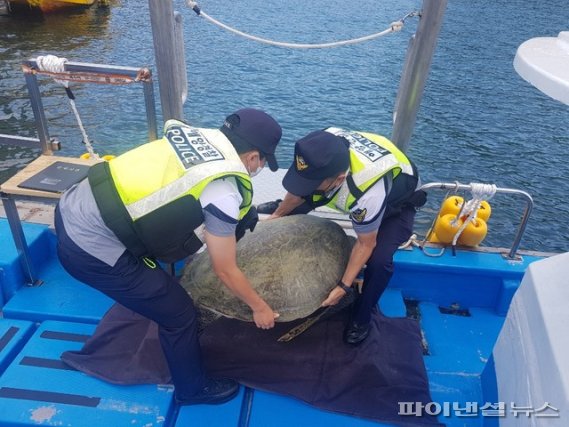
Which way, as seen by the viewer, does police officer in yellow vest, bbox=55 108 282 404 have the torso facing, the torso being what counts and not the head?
to the viewer's right

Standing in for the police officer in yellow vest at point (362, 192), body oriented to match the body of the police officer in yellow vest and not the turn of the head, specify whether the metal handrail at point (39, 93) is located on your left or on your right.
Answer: on your right

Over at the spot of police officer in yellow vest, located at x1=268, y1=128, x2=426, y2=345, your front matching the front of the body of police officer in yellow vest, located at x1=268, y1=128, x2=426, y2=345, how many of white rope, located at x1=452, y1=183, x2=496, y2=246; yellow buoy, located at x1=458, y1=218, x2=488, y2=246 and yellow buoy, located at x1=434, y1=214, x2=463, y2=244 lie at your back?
3

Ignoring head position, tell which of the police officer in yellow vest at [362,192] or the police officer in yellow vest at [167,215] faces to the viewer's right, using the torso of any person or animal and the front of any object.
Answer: the police officer in yellow vest at [167,215]

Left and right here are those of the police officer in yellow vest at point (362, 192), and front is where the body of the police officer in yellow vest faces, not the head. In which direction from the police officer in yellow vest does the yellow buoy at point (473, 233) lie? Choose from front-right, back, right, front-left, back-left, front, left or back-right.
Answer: back

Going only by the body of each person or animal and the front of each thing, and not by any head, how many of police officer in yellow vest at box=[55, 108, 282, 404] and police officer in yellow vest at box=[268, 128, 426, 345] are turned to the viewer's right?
1

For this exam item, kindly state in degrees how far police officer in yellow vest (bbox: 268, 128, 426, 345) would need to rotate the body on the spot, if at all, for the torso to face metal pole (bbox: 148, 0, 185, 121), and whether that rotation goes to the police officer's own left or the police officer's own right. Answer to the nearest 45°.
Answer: approximately 90° to the police officer's own right

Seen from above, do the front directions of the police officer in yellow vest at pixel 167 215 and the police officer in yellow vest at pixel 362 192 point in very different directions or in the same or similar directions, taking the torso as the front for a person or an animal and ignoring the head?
very different directions

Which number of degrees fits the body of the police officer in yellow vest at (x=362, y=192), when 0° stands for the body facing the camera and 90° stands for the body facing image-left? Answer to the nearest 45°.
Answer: approximately 45°

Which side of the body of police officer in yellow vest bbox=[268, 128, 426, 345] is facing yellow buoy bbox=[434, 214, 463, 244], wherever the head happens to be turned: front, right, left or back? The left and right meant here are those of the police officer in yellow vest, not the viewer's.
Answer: back

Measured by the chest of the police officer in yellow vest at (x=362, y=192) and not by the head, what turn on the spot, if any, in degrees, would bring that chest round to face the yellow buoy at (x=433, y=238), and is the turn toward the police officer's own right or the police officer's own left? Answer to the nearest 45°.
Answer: approximately 180°

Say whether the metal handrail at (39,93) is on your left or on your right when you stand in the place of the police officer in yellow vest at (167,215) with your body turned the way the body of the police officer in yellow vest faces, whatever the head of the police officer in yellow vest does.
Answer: on your left
